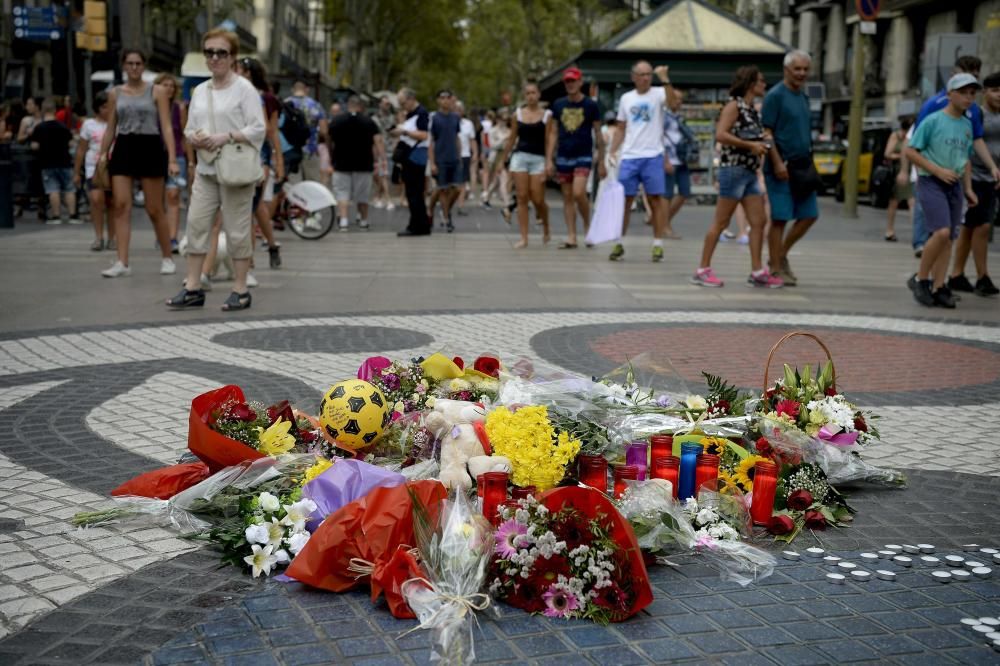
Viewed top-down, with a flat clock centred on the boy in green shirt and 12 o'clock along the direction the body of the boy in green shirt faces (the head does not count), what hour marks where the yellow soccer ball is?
The yellow soccer ball is roughly at 2 o'clock from the boy in green shirt.

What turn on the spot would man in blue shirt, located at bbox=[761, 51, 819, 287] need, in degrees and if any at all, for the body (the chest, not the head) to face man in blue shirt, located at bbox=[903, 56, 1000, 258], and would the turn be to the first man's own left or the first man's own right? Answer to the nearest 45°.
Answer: approximately 45° to the first man's own left

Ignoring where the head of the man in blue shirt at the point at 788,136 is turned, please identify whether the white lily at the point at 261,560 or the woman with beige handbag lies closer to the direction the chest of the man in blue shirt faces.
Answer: the white lily

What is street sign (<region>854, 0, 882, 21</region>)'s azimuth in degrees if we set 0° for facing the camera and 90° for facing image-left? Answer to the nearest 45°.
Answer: approximately 0°

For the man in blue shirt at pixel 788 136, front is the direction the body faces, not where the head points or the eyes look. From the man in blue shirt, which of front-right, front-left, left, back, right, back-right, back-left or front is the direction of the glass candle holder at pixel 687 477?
front-right

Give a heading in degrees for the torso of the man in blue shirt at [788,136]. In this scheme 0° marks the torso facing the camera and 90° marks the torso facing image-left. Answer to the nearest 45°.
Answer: approximately 315°

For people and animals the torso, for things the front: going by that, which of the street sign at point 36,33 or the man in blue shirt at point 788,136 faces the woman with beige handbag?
the street sign

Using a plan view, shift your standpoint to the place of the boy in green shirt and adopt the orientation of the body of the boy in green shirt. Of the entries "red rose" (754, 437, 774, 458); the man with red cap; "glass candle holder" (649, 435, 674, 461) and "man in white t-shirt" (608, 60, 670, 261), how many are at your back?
2

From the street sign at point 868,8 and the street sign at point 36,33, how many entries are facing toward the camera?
2
